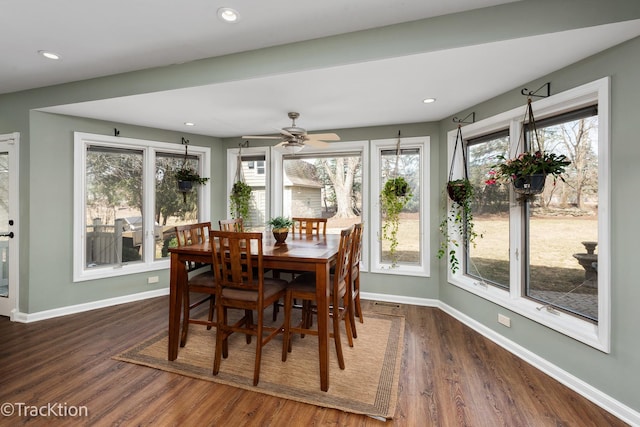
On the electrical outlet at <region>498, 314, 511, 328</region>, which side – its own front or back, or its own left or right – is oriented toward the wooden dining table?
front

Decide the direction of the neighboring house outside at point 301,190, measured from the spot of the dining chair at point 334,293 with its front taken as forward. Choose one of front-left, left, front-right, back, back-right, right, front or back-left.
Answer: right

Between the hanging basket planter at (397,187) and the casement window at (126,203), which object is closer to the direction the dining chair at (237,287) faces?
the hanging basket planter

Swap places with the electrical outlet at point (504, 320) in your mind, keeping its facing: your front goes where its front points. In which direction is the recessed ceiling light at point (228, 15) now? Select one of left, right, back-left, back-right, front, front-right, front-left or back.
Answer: front

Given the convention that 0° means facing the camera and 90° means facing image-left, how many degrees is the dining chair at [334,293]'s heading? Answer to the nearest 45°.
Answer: approximately 90°

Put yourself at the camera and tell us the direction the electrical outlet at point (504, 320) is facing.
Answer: facing the viewer and to the left of the viewer

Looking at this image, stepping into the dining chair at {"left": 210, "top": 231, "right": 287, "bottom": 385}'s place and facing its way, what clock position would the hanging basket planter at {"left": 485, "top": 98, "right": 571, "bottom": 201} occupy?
The hanging basket planter is roughly at 2 o'clock from the dining chair.

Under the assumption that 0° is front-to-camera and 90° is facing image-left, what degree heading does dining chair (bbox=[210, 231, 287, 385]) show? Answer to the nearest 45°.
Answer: approximately 225°

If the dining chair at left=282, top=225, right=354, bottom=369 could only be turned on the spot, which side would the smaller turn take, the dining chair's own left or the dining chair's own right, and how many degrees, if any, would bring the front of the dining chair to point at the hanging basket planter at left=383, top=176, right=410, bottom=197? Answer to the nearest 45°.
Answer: approximately 135° to the dining chair's own right

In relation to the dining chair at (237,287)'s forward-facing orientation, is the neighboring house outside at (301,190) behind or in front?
in front

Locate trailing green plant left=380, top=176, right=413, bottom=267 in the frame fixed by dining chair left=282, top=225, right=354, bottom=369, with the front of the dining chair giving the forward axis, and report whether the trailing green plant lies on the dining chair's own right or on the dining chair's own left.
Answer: on the dining chair's own right

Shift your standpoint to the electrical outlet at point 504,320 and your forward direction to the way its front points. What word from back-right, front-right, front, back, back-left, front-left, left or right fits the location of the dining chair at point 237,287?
front

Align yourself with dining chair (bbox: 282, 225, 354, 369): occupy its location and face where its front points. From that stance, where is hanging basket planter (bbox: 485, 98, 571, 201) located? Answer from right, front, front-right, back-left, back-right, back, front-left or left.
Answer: back

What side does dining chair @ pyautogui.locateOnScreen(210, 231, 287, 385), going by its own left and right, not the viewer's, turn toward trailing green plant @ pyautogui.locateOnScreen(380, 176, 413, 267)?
front
